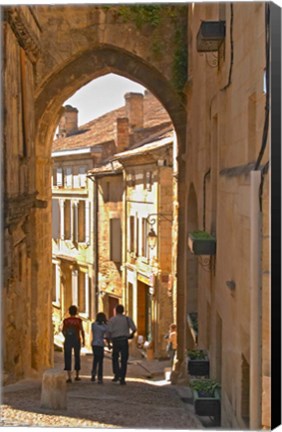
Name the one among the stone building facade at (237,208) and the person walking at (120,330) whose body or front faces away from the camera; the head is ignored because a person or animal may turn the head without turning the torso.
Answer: the person walking

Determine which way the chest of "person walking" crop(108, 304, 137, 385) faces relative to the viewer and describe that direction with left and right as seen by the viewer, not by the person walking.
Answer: facing away from the viewer

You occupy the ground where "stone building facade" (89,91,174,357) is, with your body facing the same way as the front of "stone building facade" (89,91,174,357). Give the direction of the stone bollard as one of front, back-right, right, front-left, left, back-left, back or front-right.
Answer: front-left

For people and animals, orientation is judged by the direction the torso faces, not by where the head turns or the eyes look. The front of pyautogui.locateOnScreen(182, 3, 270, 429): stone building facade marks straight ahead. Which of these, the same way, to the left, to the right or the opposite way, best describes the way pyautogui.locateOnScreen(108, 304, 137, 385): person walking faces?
to the right

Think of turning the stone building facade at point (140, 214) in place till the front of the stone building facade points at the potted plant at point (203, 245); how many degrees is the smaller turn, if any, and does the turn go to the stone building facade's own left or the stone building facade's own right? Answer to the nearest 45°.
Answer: approximately 45° to the stone building facade's own left

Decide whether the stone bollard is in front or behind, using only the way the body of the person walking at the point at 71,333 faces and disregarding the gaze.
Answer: behind

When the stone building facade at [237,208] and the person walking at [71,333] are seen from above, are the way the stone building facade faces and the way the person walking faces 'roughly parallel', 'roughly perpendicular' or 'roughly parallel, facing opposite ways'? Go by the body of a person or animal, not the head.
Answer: roughly perpendicular

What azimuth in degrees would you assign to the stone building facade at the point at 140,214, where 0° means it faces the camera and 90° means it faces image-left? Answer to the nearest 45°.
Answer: approximately 45°

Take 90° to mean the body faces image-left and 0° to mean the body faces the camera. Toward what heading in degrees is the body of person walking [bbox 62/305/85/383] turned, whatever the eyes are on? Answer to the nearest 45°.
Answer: approximately 180°
